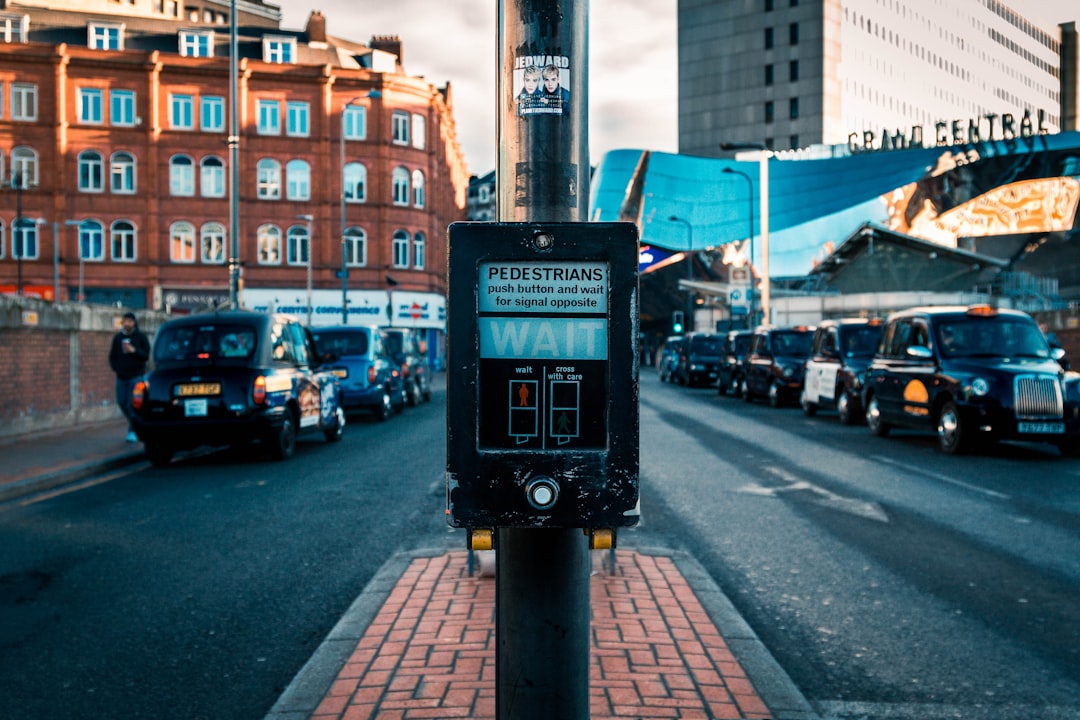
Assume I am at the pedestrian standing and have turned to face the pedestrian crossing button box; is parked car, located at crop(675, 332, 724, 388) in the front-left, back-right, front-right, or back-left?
back-left

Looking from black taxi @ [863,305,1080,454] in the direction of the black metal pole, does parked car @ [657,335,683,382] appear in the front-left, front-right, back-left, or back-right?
back-right

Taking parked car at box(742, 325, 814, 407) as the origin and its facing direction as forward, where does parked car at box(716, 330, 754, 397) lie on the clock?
parked car at box(716, 330, 754, 397) is roughly at 7 o'clock from parked car at box(742, 325, 814, 407).

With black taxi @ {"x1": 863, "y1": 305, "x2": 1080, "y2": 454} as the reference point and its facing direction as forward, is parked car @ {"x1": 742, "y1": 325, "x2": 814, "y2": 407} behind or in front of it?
behind

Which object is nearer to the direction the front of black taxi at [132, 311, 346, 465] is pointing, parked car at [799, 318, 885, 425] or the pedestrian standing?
the parked car

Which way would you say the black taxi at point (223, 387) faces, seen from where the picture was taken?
facing away from the viewer and to the right of the viewer

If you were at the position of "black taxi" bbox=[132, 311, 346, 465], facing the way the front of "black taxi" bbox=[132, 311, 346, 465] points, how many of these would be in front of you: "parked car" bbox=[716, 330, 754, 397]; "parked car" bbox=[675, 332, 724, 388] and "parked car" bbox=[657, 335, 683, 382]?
3

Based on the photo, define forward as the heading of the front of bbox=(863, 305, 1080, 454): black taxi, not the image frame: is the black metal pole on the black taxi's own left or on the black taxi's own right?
on the black taxi's own right

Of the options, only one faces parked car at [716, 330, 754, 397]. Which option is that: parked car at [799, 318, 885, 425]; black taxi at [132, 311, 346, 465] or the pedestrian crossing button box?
the black taxi

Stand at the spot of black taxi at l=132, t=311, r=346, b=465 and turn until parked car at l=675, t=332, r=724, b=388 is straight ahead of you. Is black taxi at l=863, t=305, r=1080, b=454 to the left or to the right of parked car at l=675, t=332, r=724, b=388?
right

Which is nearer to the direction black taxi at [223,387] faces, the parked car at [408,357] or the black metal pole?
the parked car

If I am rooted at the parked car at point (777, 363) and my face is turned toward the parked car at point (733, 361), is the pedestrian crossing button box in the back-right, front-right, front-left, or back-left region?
back-left

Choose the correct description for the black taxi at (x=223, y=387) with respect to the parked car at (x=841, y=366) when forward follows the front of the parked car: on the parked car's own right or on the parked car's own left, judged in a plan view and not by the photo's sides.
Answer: on the parked car's own right

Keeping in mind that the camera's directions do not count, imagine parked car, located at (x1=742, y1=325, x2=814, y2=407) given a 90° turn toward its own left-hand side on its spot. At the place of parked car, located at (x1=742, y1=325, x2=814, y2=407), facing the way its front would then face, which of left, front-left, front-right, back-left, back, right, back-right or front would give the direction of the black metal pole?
back-right

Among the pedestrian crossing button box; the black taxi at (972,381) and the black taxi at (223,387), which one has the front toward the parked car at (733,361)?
the black taxi at (223,387)

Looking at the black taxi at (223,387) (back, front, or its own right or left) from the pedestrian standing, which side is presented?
left
